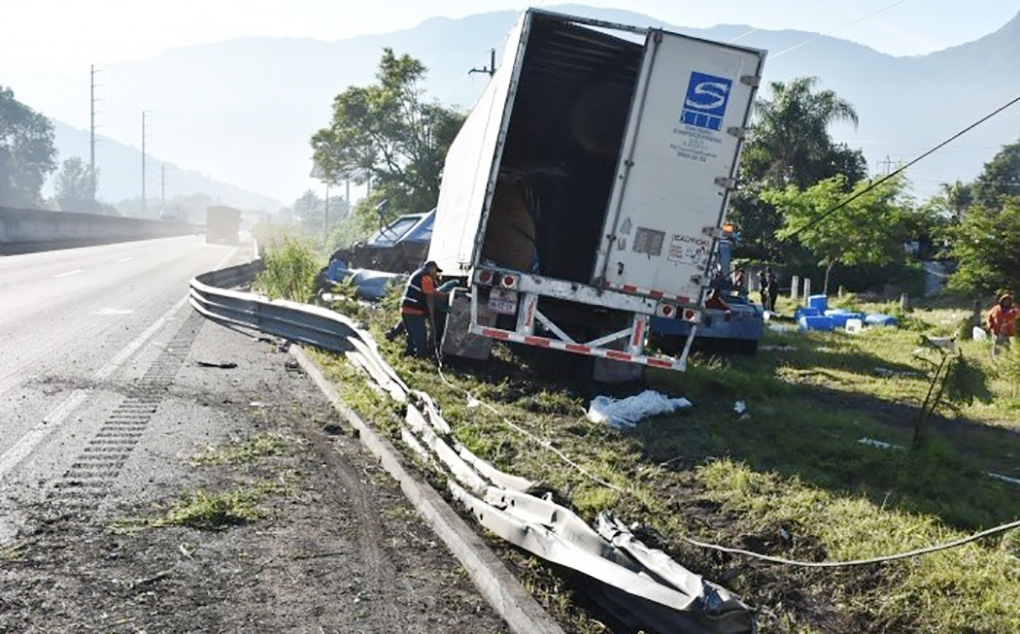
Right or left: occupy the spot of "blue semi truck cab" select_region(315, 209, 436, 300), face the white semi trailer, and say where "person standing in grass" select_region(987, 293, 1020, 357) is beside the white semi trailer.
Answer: left

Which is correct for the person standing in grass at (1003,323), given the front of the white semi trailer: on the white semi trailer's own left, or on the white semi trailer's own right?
on the white semi trailer's own right

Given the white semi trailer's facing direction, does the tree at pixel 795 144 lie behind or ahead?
ahead

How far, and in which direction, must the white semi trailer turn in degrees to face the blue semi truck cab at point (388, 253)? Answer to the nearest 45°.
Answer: approximately 45° to its left

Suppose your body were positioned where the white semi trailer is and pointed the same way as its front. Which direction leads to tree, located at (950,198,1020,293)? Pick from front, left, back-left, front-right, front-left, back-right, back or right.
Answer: front-right

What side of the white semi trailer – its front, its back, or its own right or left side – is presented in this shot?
back
